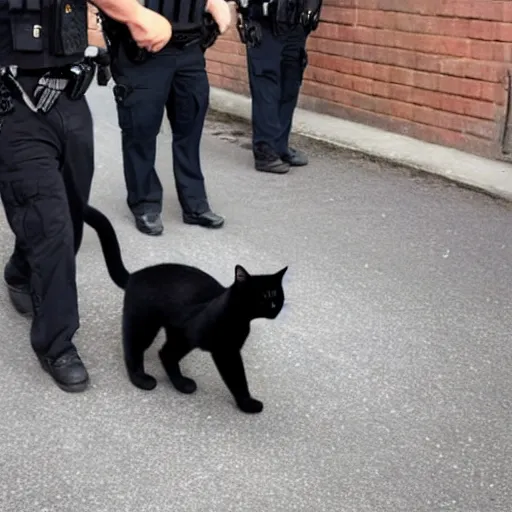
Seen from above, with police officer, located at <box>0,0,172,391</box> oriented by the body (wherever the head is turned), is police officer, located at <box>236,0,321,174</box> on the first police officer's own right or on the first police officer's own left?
on the first police officer's own left

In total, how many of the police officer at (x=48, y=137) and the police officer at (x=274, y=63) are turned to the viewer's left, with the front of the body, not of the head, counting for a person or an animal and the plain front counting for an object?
0

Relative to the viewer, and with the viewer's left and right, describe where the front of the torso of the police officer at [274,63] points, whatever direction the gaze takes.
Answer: facing the viewer and to the right of the viewer

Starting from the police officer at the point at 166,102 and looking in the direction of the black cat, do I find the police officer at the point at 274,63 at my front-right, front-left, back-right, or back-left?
back-left

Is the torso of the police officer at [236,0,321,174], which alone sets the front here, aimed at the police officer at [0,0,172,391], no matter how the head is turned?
no

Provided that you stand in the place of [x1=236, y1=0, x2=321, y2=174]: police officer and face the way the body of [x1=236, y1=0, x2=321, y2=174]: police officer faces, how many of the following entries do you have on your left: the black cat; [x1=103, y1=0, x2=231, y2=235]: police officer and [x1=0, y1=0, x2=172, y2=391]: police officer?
0

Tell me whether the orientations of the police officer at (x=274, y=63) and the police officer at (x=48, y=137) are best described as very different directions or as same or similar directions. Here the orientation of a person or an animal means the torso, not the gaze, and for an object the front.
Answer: same or similar directions

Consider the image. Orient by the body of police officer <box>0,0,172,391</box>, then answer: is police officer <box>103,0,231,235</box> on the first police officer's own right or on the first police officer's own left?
on the first police officer's own left

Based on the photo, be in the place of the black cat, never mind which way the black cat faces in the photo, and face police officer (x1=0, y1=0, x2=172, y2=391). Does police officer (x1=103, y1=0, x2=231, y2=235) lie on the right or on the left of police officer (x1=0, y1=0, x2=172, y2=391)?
right

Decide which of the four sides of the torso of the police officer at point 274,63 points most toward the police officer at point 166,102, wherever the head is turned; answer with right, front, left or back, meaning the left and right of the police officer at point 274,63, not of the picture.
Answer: right

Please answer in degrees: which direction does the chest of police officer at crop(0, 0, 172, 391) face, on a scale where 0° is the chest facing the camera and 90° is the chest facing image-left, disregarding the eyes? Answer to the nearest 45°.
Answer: approximately 315°
